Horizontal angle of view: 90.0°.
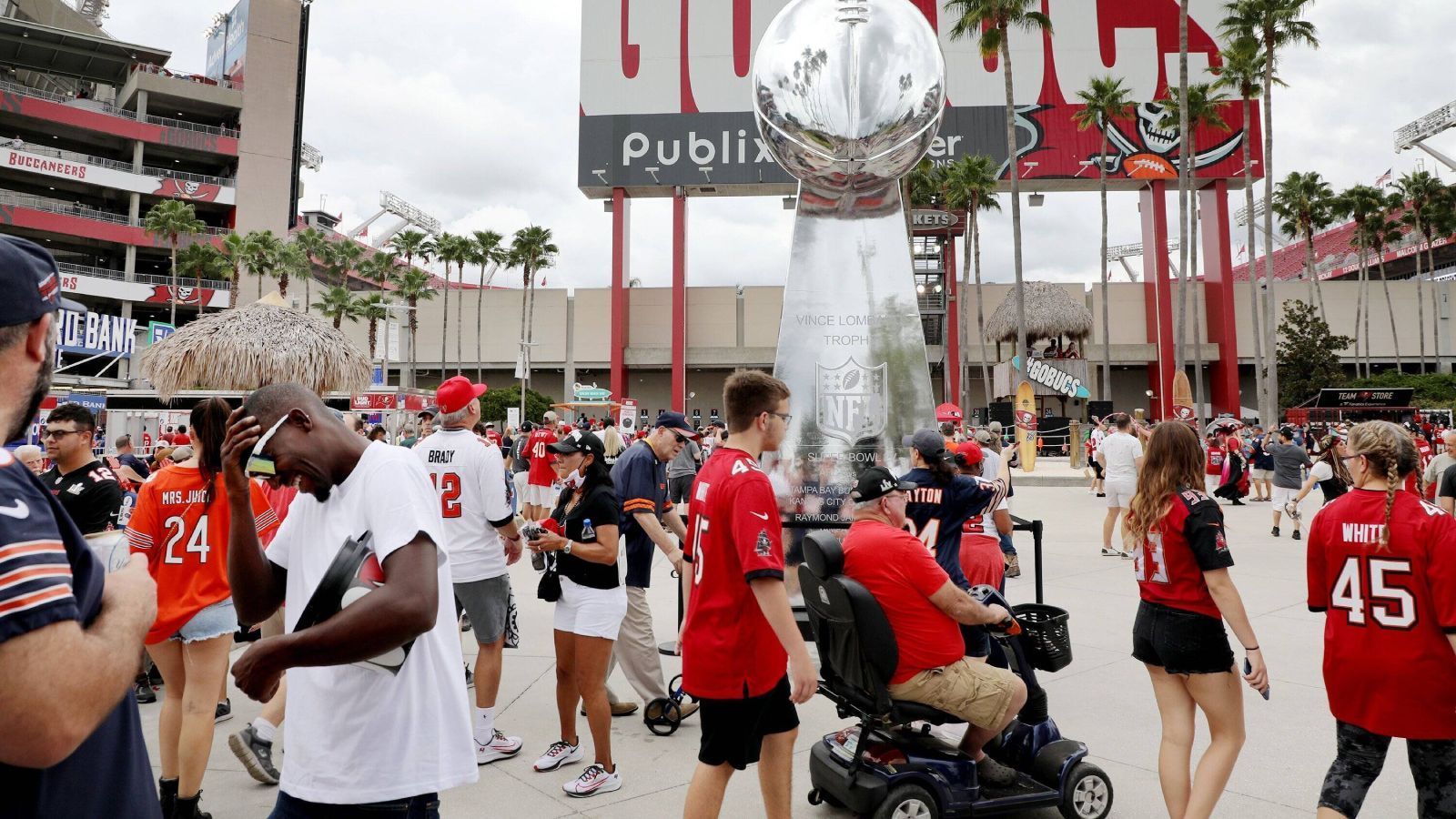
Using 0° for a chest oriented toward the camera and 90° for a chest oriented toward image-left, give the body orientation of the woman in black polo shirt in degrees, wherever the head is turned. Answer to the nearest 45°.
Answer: approximately 45°

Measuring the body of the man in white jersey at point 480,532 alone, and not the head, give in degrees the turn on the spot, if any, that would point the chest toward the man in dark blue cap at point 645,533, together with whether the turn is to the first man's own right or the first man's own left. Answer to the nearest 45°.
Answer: approximately 45° to the first man's own right

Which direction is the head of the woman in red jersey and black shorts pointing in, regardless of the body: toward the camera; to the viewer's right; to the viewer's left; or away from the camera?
away from the camera

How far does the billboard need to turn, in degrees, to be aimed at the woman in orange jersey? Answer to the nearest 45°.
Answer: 0° — it already faces them

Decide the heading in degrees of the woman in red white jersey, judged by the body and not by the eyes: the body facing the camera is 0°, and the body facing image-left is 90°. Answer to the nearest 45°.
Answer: approximately 180°

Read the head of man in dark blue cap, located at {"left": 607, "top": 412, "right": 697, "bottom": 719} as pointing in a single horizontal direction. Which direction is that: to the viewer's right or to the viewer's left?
to the viewer's right

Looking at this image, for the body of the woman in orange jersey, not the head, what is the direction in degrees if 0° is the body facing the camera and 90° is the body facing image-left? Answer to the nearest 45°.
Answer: approximately 180°

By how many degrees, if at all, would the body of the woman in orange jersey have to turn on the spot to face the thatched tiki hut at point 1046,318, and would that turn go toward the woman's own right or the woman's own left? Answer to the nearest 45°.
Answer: approximately 45° to the woman's own right

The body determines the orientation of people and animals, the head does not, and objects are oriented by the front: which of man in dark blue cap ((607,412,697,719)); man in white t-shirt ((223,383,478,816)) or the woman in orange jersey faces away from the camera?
the woman in orange jersey

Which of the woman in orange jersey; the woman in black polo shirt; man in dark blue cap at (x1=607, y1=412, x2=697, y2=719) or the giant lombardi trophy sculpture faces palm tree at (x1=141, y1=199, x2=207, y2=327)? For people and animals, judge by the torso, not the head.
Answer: the woman in orange jersey

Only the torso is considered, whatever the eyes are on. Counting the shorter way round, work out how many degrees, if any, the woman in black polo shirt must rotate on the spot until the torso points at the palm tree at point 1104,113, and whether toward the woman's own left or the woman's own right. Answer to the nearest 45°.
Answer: approximately 180°

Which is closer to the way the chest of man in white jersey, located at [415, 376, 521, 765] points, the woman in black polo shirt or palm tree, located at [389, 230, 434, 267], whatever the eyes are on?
the palm tree

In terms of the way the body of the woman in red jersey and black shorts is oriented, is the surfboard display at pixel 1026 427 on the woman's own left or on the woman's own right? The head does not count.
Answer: on the woman's own left

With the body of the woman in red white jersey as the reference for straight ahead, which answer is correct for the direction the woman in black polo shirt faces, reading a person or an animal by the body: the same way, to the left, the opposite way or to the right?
the opposite way

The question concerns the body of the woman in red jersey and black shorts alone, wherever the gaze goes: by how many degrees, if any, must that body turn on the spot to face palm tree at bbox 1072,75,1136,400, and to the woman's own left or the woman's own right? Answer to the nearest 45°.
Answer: approximately 45° to the woman's own left
